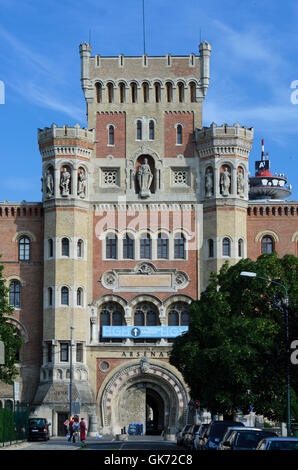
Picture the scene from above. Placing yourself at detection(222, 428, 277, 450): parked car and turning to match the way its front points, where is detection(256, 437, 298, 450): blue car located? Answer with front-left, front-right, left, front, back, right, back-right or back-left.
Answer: front-left

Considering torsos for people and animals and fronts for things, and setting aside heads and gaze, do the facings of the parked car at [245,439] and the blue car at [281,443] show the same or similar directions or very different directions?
same or similar directions

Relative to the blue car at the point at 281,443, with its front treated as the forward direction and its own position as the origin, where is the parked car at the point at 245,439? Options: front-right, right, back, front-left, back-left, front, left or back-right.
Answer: back-right

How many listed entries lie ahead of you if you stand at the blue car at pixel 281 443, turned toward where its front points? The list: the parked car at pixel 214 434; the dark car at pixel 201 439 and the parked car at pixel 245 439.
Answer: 0
